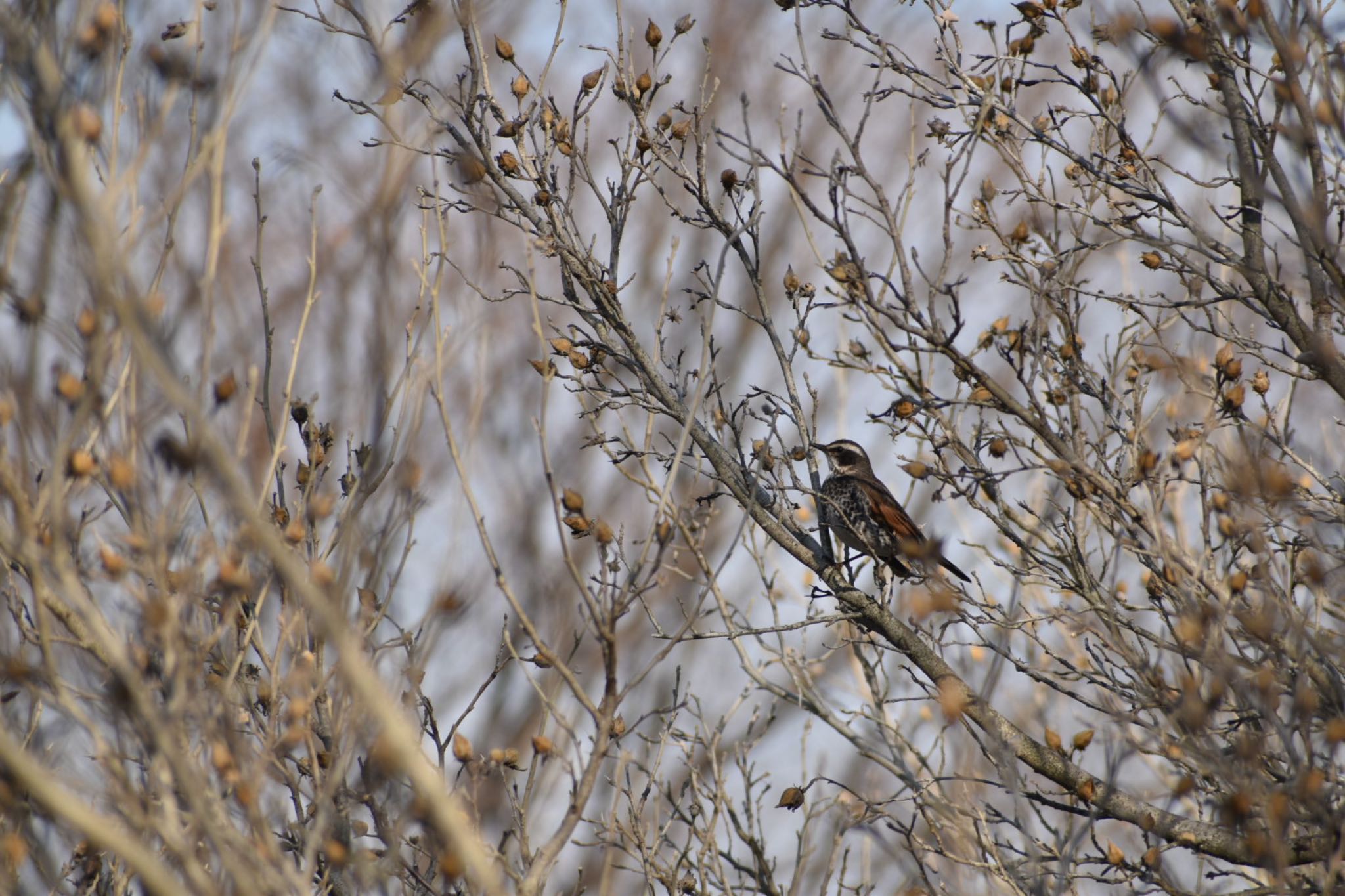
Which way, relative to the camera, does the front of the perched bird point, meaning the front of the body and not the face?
to the viewer's left
